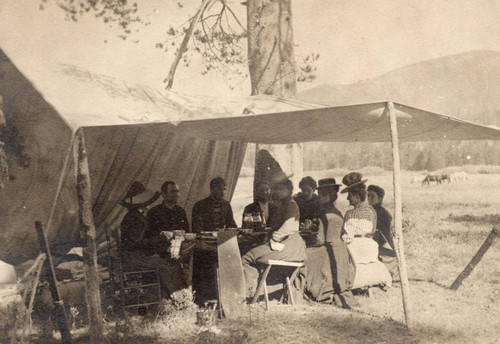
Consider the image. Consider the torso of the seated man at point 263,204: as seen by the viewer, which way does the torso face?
toward the camera

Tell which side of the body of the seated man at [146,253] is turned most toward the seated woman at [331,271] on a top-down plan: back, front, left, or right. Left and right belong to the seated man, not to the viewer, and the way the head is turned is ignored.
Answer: front

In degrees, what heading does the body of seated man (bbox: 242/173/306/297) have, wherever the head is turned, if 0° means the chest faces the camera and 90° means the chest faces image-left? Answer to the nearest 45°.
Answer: approximately 90°

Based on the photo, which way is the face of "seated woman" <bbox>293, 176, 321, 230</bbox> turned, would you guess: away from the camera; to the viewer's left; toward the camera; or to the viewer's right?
toward the camera

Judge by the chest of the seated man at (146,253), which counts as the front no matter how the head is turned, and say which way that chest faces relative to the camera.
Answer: to the viewer's right

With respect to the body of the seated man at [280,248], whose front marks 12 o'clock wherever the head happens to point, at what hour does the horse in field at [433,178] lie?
The horse in field is roughly at 4 o'clock from the seated man.

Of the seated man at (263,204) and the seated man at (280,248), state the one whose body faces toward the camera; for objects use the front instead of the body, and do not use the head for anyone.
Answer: the seated man at (263,204)

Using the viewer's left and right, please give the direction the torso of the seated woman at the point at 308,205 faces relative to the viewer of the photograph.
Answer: facing the viewer

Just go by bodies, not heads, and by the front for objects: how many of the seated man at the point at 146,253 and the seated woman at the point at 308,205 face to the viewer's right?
1

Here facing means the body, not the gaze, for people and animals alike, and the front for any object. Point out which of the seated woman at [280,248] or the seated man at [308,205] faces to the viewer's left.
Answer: the seated woman

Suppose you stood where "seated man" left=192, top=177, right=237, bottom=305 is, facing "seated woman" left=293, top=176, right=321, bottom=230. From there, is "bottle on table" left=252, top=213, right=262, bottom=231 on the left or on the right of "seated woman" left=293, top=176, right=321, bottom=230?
right

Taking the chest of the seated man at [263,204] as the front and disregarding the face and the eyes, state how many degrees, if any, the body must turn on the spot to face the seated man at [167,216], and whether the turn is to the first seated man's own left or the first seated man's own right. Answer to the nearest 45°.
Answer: approximately 45° to the first seated man's own right
